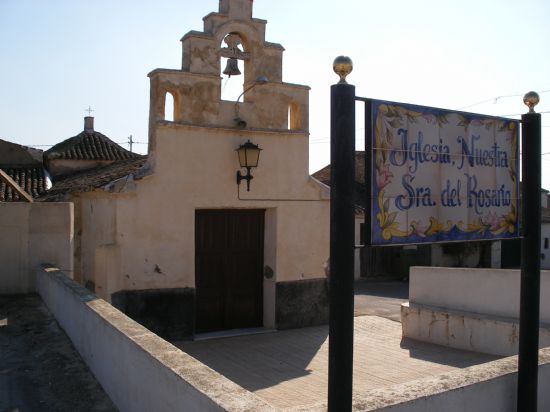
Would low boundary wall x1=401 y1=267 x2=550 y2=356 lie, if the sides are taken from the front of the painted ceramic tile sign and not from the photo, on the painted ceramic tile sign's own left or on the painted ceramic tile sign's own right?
on the painted ceramic tile sign's own left

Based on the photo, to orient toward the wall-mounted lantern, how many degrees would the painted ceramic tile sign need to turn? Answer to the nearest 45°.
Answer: approximately 180°

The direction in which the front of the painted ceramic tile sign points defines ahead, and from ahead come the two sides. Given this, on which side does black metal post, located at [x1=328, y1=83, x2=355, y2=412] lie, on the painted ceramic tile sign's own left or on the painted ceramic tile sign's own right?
on the painted ceramic tile sign's own right

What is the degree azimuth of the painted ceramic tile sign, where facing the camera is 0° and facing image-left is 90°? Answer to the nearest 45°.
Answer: approximately 315°

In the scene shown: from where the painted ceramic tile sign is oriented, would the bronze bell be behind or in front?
behind

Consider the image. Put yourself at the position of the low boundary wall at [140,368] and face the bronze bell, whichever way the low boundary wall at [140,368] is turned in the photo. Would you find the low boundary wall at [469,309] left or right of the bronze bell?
right
